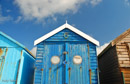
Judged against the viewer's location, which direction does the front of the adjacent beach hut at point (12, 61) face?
facing the viewer and to the left of the viewer

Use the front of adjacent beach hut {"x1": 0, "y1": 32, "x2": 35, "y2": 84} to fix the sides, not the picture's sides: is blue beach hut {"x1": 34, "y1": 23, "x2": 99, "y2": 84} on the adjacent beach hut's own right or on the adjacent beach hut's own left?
on the adjacent beach hut's own left

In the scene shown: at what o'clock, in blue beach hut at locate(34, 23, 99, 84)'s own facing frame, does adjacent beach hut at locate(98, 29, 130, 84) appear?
The adjacent beach hut is roughly at 9 o'clock from the blue beach hut.

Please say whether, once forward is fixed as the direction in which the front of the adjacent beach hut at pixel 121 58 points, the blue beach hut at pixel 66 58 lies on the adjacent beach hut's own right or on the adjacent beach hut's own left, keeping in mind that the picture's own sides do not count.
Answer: on the adjacent beach hut's own right

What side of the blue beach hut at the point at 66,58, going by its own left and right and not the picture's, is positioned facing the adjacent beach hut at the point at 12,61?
right

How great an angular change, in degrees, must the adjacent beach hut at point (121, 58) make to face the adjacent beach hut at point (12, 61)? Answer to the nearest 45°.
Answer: approximately 135° to its right

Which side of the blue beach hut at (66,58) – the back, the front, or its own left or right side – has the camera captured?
front

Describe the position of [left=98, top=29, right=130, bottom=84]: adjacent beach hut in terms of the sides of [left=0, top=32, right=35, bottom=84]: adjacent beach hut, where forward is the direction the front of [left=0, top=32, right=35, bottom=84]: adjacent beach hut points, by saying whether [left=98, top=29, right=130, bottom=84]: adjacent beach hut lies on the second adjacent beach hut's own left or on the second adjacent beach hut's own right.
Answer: on the second adjacent beach hut's own left

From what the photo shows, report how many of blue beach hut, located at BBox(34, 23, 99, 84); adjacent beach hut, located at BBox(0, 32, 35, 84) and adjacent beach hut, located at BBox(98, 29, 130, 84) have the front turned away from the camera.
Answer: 0

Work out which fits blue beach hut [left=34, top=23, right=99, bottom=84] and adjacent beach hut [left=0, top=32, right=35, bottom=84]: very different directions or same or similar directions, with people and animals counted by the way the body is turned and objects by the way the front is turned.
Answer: same or similar directions

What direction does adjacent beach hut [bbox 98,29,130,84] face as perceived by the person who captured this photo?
facing the viewer and to the right of the viewer

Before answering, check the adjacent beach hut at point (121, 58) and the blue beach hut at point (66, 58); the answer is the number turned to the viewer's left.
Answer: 0
